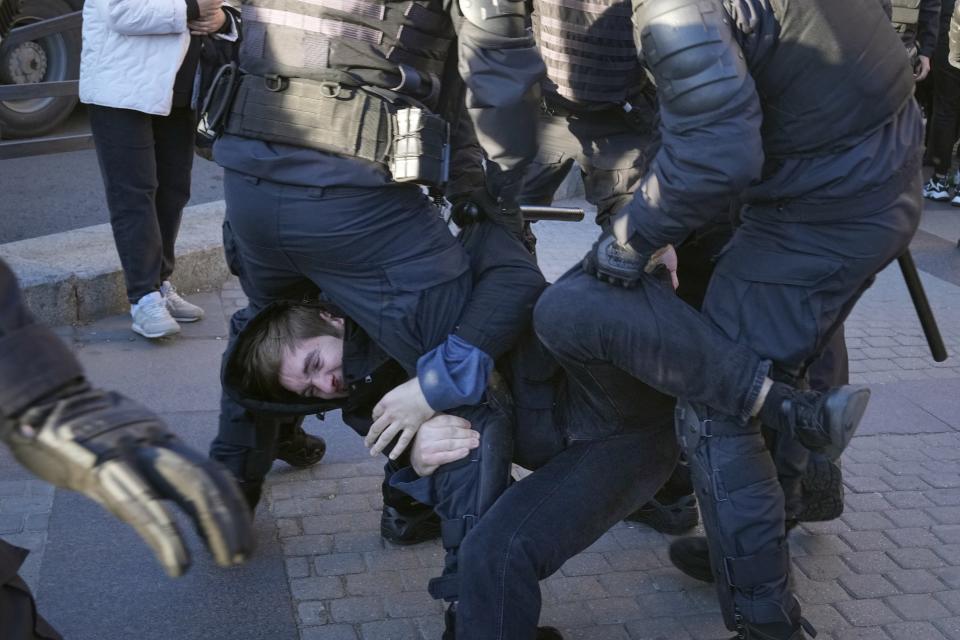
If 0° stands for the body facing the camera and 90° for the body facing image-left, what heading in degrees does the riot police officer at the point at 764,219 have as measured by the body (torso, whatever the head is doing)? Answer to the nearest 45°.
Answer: approximately 90°
